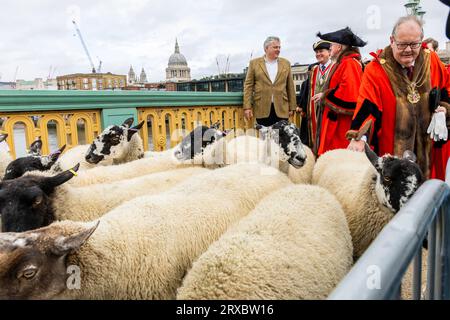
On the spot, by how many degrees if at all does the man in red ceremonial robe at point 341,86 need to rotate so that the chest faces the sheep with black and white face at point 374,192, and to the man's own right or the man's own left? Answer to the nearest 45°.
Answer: approximately 90° to the man's own left

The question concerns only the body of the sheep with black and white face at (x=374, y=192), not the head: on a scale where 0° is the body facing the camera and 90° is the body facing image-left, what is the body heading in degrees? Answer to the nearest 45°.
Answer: approximately 315°

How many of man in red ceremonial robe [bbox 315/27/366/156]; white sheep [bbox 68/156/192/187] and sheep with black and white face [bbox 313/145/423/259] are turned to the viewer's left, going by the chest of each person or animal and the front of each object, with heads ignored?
2

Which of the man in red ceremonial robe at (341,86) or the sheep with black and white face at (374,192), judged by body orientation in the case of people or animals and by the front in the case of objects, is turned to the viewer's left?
the man in red ceremonial robe

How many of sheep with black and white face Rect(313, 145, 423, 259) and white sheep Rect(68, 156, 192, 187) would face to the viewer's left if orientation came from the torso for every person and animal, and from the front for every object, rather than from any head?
1

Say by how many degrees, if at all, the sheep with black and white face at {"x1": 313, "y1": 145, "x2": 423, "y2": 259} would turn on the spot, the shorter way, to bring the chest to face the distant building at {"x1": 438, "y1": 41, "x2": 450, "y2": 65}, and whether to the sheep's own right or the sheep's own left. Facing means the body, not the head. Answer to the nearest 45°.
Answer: approximately 135° to the sheep's own left

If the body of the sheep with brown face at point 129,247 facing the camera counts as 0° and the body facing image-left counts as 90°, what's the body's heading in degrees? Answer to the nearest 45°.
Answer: approximately 45°

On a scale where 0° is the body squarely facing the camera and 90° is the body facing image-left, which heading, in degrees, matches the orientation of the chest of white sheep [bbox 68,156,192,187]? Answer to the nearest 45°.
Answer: approximately 90°

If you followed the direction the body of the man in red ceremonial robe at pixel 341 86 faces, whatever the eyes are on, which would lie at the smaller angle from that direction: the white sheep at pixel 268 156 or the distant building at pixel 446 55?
the white sheep

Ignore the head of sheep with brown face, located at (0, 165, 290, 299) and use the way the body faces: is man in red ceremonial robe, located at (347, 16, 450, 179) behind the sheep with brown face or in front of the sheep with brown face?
behind

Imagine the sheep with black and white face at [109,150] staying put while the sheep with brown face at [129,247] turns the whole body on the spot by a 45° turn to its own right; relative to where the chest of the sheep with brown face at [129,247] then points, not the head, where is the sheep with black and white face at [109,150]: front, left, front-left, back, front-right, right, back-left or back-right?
right

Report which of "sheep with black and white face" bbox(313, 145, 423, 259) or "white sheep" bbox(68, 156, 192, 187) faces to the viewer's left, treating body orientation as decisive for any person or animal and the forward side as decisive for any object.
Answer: the white sheep

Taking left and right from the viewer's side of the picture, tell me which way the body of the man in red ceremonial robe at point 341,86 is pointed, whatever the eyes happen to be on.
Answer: facing to the left of the viewer

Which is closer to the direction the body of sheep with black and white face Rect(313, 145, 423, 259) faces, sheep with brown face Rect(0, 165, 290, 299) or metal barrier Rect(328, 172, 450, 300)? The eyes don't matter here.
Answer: the metal barrier
